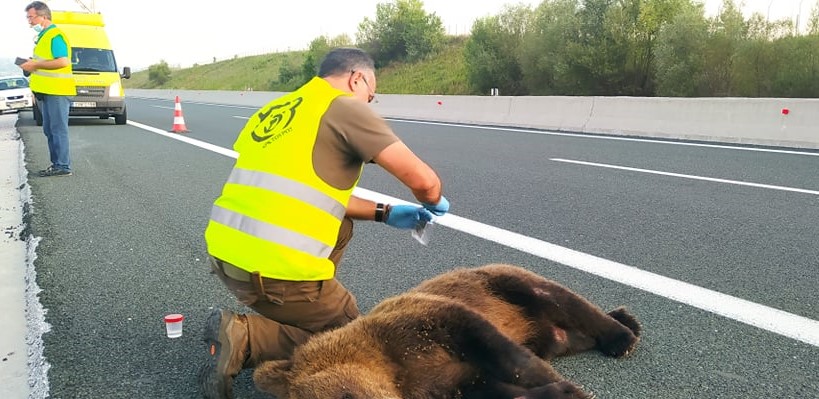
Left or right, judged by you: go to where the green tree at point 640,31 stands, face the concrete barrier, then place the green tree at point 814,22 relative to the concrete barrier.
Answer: left

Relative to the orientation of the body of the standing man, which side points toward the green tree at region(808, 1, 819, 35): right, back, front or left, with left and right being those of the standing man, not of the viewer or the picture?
back

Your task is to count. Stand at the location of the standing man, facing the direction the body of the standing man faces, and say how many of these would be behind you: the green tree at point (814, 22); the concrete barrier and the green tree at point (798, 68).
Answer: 3

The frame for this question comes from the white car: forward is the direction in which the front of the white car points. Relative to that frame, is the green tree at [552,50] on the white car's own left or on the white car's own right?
on the white car's own left

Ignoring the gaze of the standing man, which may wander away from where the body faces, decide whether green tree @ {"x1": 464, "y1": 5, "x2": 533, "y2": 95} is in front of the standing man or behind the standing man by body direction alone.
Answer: behind

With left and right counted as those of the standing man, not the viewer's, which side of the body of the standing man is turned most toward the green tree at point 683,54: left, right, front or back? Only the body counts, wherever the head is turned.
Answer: back

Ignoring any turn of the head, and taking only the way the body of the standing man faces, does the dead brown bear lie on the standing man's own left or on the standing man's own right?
on the standing man's own left

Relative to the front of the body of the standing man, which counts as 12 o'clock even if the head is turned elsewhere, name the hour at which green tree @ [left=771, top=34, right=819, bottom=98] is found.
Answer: The green tree is roughly at 6 o'clock from the standing man.
